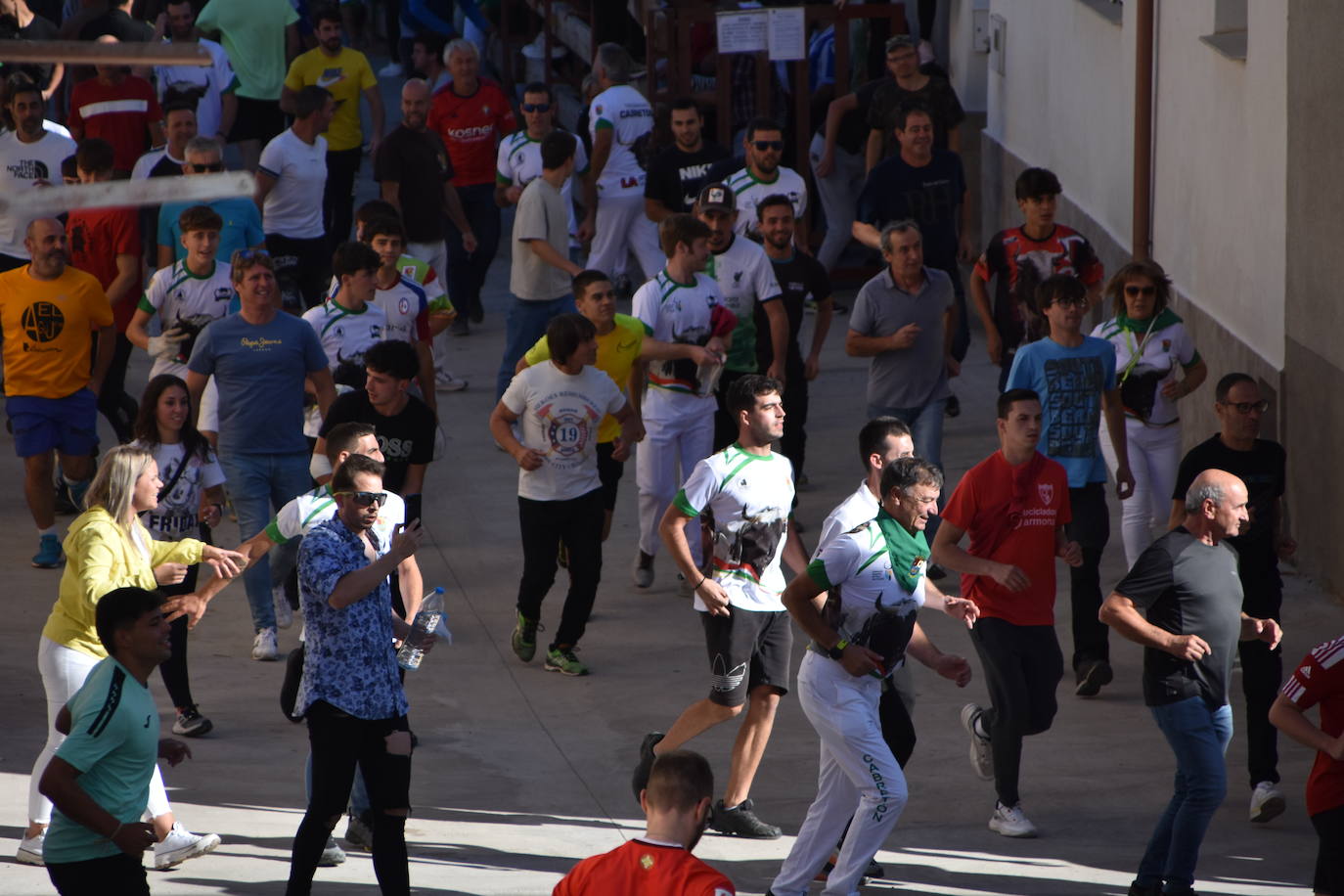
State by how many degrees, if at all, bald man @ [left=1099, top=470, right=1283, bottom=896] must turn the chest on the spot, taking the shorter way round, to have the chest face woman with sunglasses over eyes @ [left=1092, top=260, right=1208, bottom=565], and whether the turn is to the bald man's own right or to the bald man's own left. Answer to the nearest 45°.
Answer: approximately 135° to the bald man's own left

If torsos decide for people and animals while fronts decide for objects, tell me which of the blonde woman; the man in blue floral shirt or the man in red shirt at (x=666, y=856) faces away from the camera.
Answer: the man in red shirt

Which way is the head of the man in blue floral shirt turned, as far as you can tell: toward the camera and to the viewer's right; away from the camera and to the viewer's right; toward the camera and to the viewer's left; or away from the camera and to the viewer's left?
toward the camera and to the viewer's right

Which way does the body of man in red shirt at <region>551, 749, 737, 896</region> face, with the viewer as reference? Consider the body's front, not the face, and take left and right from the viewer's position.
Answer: facing away from the viewer

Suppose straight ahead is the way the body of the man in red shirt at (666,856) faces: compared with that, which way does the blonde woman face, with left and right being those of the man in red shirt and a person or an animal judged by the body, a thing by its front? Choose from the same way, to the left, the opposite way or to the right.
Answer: to the right

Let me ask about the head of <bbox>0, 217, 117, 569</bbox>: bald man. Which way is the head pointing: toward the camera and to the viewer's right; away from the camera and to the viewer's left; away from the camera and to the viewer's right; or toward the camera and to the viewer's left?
toward the camera and to the viewer's right

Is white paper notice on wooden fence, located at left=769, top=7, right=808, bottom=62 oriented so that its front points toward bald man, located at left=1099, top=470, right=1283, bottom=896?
yes

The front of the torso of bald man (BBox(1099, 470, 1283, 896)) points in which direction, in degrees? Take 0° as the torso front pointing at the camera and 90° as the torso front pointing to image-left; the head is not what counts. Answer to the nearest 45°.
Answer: approximately 315°

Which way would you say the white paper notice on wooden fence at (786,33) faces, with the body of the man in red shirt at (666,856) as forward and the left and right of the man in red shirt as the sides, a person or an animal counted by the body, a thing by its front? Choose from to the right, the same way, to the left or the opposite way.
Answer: the opposite way

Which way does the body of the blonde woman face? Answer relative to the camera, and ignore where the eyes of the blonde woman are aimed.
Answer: to the viewer's right
